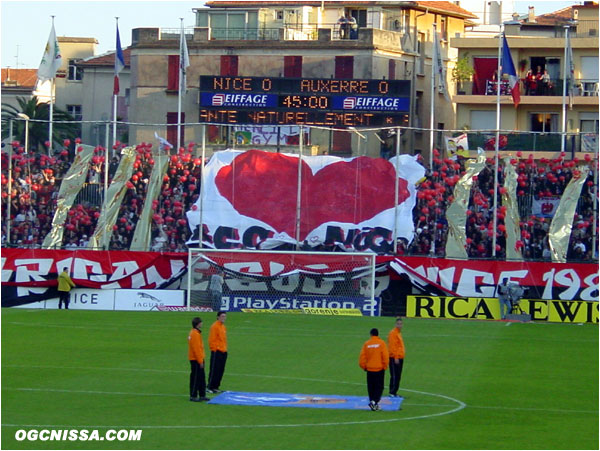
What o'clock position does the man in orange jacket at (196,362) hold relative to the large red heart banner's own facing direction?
The man in orange jacket is roughly at 12 o'clock from the large red heart banner.

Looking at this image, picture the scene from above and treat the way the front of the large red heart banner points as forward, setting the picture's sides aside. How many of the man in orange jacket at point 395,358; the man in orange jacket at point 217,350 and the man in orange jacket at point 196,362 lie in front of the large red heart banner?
3

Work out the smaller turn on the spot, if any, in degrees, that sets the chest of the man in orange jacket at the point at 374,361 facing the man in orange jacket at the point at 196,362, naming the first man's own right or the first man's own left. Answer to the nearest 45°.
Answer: approximately 90° to the first man's own left

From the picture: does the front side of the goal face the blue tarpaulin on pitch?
yes

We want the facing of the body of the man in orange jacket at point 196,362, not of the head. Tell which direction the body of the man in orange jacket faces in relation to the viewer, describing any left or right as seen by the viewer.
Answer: facing to the right of the viewer

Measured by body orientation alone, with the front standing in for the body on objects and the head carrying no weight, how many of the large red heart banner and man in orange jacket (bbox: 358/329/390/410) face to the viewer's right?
0

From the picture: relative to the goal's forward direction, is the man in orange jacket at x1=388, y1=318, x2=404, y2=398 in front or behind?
in front

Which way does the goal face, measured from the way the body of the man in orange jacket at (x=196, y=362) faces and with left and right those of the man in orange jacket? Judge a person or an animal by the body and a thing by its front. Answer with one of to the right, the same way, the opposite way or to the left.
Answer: to the right

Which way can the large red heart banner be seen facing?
toward the camera

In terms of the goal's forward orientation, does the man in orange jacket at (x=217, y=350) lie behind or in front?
in front

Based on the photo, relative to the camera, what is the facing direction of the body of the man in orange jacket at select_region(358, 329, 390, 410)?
away from the camera

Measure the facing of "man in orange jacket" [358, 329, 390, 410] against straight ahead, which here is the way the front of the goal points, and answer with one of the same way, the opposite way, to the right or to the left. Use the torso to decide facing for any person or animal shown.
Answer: the opposite way

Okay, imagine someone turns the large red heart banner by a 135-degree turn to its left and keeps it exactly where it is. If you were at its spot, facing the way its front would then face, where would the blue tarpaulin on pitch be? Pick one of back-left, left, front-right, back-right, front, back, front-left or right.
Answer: back-right

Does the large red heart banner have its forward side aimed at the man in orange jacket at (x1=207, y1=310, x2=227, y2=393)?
yes

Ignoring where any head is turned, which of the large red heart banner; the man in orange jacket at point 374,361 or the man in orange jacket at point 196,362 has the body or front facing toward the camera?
the large red heart banner

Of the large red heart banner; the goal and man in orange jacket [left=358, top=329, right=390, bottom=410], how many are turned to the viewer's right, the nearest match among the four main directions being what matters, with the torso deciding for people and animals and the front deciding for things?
0

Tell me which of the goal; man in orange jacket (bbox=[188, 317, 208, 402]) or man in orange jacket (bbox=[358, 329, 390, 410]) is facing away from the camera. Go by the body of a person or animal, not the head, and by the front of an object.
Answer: man in orange jacket (bbox=[358, 329, 390, 410])

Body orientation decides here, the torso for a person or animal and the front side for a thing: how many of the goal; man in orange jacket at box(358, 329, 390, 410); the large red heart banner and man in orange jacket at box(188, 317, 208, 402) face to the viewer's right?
1

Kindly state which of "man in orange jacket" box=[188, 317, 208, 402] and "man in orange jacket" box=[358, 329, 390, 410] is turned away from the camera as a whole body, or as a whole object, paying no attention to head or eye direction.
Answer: "man in orange jacket" box=[358, 329, 390, 410]
